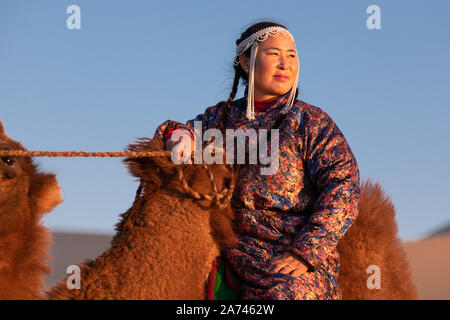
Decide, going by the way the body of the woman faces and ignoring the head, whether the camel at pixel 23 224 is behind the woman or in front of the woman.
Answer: in front

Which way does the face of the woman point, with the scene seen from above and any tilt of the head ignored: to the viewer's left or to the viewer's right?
to the viewer's right

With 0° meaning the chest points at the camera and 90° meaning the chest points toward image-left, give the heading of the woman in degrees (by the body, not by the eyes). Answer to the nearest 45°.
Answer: approximately 45°
